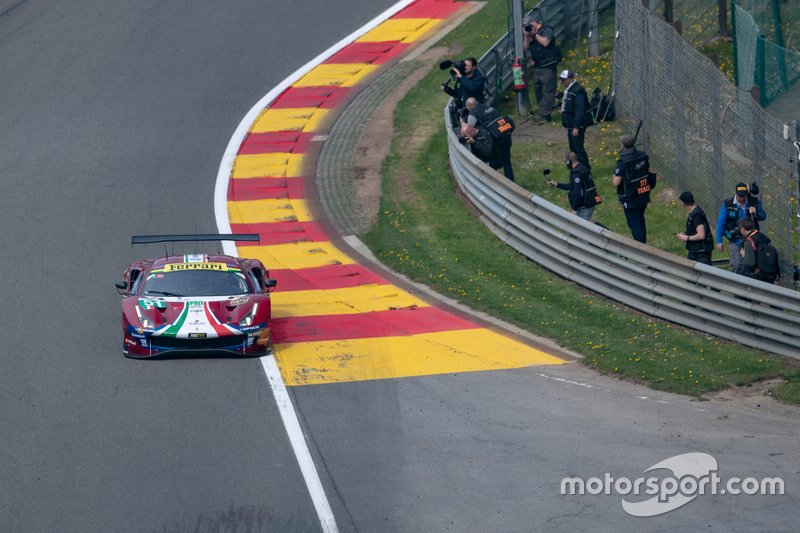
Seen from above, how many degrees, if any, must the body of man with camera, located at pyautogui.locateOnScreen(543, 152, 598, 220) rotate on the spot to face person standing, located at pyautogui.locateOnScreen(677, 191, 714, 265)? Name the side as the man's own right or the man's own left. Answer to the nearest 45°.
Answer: approximately 135° to the man's own left

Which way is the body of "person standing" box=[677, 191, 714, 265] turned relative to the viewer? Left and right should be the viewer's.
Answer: facing to the left of the viewer

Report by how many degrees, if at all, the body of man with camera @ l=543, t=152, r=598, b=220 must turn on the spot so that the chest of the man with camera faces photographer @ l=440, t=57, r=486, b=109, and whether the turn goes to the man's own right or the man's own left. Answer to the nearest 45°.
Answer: approximately 45° to the man's own right

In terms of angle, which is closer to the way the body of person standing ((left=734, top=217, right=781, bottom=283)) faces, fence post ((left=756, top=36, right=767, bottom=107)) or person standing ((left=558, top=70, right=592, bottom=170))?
the person standing

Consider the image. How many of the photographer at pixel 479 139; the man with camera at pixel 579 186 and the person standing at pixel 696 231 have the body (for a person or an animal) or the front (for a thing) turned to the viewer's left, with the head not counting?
3

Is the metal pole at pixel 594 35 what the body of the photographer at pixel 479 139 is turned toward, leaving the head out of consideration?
no

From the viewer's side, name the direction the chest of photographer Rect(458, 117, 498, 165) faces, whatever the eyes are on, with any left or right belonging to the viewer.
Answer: facing to the left of the viewer

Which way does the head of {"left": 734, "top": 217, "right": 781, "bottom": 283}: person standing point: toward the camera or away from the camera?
toward the camera

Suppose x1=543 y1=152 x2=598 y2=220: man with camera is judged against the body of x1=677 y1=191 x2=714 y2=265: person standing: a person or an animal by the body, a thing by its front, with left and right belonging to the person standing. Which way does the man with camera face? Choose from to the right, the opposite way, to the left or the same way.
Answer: the same way

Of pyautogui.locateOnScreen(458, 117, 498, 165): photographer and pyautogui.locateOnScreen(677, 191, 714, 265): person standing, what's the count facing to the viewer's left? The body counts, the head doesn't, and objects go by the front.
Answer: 2

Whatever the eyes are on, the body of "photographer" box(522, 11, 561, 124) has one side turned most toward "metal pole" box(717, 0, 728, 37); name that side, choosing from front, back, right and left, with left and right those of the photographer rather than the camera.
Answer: back

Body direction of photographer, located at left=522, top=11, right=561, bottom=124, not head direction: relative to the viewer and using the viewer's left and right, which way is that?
facing the viewer and to the left of the viewer

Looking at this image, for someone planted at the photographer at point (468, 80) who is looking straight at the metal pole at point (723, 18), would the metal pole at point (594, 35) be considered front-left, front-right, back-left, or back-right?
front-left

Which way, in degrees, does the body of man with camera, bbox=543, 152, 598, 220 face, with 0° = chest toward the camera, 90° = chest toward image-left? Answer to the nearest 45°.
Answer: approximately 90°

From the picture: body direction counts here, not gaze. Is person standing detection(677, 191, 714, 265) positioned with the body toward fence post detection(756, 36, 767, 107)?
no

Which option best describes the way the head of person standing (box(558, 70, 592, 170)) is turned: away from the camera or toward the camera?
toward the camera

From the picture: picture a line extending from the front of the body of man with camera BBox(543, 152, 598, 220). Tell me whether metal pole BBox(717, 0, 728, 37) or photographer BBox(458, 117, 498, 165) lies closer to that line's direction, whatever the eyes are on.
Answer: the photographer
